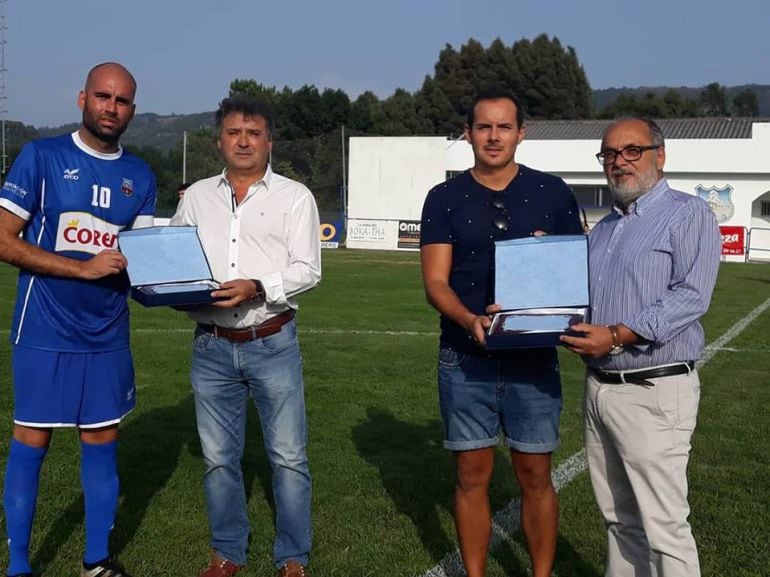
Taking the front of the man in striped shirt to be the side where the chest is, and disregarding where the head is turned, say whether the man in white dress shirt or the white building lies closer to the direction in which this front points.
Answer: the man in white dress shirt

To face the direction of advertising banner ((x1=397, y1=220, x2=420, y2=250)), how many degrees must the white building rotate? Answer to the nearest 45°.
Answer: approximately 45° to its right

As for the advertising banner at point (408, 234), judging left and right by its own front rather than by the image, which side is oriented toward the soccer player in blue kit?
front

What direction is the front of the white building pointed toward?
toward the camera

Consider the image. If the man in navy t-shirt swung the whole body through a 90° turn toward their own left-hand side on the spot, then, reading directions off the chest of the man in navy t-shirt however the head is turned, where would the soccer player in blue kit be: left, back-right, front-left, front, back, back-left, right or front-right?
back

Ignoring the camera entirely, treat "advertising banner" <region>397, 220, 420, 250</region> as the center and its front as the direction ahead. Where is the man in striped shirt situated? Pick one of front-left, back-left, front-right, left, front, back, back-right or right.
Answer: front

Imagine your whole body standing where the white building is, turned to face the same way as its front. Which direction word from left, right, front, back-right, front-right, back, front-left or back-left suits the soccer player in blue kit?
front

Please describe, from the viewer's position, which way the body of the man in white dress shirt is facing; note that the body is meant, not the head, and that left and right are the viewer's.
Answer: facing the viewer

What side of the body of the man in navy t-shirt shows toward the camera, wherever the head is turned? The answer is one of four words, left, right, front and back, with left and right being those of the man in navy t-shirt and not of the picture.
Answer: front

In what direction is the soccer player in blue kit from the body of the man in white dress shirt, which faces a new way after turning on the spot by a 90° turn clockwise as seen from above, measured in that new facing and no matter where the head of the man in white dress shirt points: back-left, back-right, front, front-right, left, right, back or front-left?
front

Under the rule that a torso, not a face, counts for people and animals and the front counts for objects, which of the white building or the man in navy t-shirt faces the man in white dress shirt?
the white building

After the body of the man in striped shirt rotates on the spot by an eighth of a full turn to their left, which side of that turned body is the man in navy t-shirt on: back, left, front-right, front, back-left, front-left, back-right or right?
right
